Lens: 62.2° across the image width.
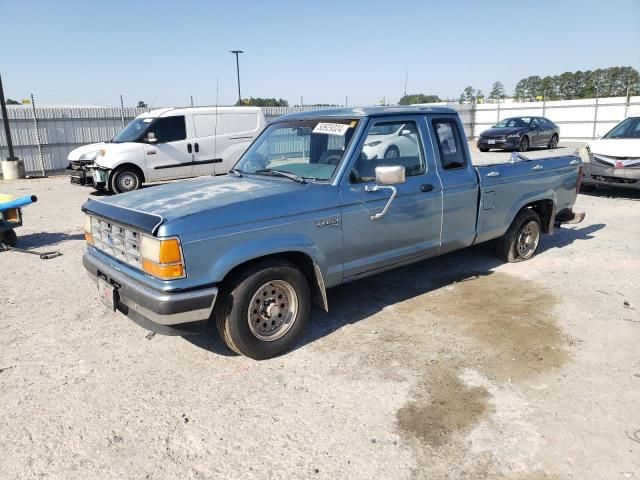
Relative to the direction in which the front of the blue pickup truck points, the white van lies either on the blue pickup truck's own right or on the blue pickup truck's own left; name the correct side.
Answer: on the blue pickup truck's own right

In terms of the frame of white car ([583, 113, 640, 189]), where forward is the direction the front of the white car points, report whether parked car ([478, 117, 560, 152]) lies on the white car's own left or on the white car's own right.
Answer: on the white car's own right

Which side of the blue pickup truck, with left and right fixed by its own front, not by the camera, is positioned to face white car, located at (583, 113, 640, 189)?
back

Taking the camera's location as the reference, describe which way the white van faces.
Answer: facing the viewer and to the left of the viewer

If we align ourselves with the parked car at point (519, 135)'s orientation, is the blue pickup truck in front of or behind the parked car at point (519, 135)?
in front
